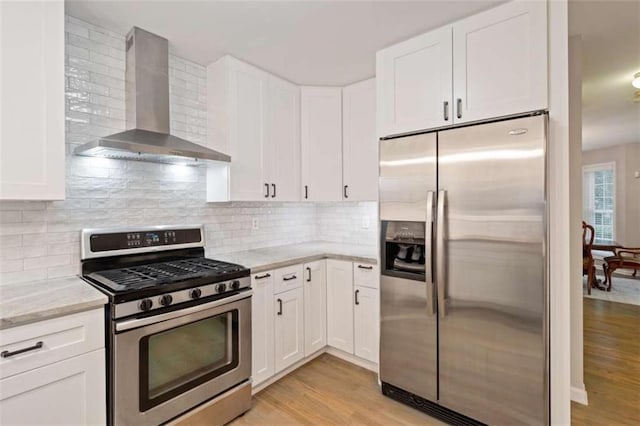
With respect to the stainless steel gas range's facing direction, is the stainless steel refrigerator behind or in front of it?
in front

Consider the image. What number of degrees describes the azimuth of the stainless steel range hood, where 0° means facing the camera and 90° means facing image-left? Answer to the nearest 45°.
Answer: approximately 315°

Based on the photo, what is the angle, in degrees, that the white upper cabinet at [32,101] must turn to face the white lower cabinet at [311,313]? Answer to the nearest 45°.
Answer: approximately 90° to its left

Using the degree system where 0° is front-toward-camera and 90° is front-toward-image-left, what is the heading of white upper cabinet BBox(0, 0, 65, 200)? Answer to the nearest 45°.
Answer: approximately 0°

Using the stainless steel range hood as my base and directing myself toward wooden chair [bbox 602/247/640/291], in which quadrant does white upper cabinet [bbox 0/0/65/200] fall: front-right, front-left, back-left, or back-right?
back-right

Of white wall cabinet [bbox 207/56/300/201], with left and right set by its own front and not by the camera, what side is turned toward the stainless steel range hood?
right

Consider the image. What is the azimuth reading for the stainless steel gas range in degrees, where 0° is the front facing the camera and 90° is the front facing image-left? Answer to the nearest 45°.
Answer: approximately 315°

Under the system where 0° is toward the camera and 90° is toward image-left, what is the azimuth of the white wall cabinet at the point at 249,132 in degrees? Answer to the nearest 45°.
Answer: approximately 315°
